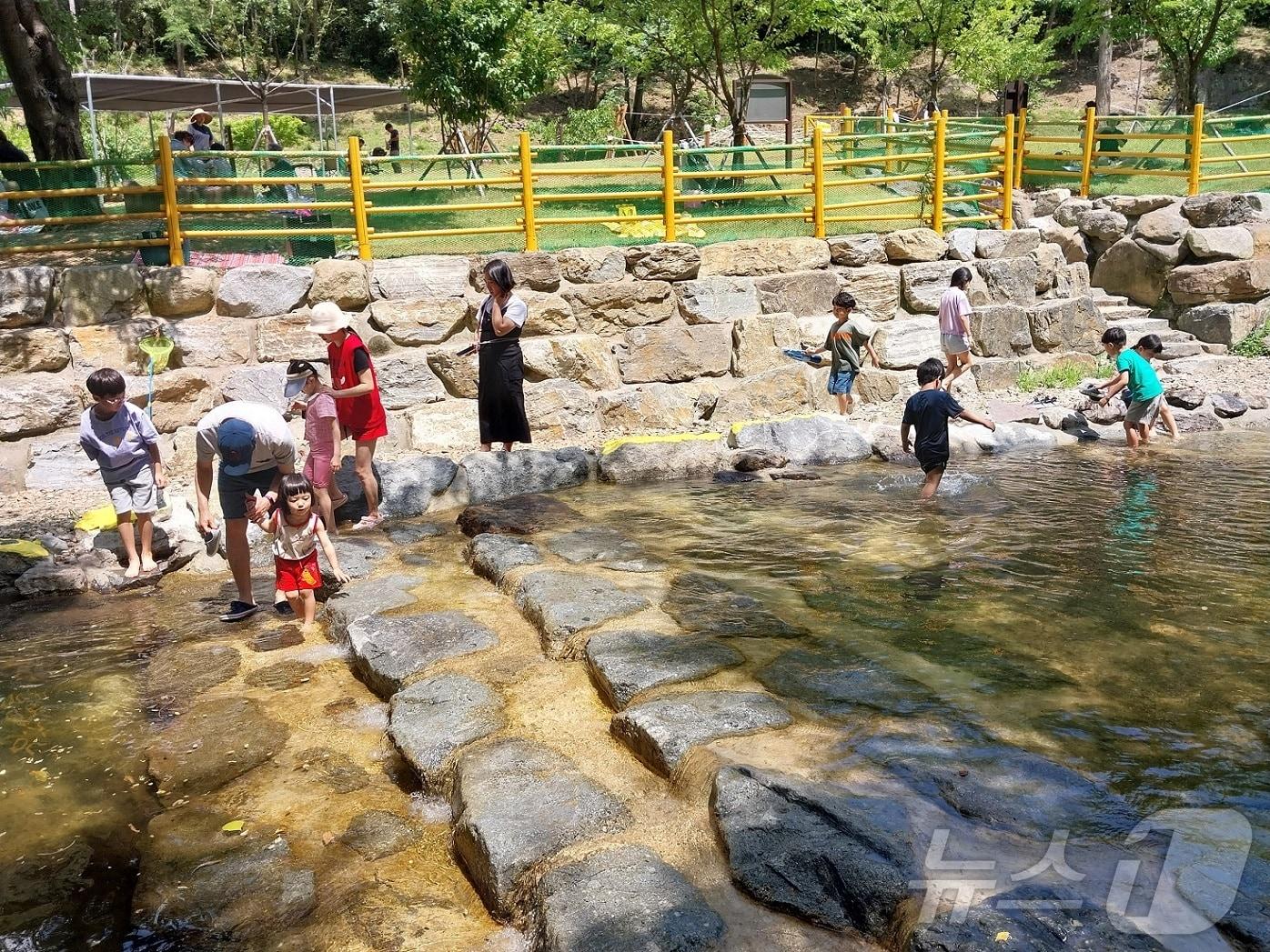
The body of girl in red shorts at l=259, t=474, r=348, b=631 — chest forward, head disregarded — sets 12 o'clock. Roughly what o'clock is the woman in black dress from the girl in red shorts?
The woman in black dress is roughly at 7 o'clock from the girl in red shorts.

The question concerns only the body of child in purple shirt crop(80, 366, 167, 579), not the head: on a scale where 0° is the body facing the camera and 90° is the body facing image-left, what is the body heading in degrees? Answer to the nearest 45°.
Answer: approximately 0°

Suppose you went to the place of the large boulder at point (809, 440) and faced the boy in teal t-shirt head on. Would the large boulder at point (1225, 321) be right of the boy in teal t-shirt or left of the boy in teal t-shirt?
left

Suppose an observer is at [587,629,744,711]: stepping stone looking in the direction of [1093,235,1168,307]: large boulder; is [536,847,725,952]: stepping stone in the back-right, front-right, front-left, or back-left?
back-right

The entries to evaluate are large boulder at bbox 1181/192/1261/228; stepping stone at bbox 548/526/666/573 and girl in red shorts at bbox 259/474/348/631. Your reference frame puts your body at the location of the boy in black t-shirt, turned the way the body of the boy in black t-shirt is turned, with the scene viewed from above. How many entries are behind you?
2

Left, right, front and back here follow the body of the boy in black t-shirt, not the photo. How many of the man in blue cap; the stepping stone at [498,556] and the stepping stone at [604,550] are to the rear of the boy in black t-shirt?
3

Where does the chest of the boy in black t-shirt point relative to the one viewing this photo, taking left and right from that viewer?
facing away from the viewer and to the right of the viewer

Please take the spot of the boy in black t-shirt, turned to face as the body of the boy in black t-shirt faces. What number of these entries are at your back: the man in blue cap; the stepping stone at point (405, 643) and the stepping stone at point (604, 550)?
3
